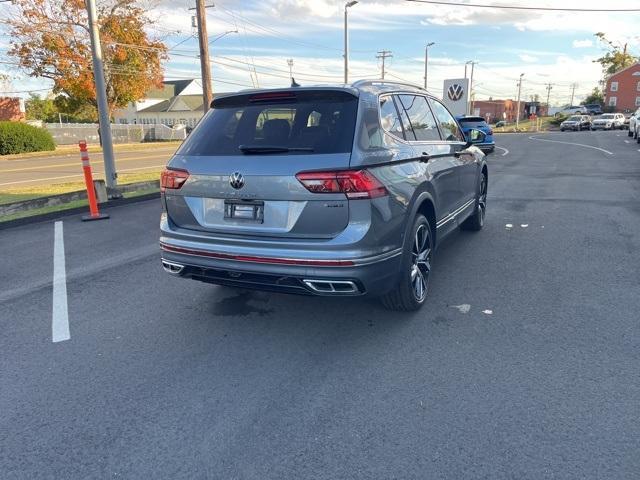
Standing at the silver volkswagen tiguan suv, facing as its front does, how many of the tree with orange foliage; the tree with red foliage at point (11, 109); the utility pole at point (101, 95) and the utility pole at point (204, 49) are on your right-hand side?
0

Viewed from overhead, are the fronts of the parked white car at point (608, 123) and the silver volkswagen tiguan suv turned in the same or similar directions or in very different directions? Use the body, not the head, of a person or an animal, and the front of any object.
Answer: very different directions

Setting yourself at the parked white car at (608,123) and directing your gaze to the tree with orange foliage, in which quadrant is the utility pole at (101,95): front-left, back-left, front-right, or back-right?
front-left

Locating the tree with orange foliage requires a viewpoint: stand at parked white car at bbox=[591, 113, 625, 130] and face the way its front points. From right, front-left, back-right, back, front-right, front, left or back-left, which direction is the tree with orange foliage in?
front

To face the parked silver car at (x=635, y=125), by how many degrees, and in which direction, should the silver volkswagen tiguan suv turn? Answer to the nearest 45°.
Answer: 0° — it already faces it

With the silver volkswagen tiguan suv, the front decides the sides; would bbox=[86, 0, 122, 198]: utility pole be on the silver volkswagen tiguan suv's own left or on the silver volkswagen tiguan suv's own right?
on the silver volkswagen tiguan suv's own left

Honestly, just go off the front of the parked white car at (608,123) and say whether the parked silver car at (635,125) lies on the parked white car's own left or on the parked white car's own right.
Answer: on the parked white car's own left

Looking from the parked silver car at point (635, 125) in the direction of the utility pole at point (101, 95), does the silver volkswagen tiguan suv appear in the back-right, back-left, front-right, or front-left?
front-left

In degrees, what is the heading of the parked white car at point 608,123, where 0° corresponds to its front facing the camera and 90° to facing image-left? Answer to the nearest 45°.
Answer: approximately 45°

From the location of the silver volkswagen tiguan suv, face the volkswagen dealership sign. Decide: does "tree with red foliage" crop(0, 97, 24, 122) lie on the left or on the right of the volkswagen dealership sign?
left

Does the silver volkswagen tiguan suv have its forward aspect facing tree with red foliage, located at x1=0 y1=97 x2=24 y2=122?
no

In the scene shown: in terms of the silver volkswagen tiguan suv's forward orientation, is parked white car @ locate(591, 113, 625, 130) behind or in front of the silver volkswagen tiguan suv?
in front

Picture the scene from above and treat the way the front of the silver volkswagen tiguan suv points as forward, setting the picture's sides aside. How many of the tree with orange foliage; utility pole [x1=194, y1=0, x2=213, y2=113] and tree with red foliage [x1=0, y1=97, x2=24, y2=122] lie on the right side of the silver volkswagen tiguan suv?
0

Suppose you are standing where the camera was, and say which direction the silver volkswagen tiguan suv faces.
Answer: facing away from the viewer and to the right of the viewer

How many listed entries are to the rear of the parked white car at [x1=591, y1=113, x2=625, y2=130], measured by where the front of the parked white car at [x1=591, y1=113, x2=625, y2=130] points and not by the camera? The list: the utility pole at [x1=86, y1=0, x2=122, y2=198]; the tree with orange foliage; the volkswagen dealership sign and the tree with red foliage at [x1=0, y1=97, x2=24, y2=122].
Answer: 0

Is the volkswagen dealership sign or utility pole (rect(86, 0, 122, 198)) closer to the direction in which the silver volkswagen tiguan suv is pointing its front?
the volkswagen dealership sign
